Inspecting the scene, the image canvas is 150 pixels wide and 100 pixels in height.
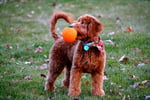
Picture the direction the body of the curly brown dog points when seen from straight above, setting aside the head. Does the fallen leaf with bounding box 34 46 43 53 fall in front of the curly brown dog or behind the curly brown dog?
behind

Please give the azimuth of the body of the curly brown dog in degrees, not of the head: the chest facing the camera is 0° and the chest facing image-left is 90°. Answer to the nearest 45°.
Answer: approximately 315°
